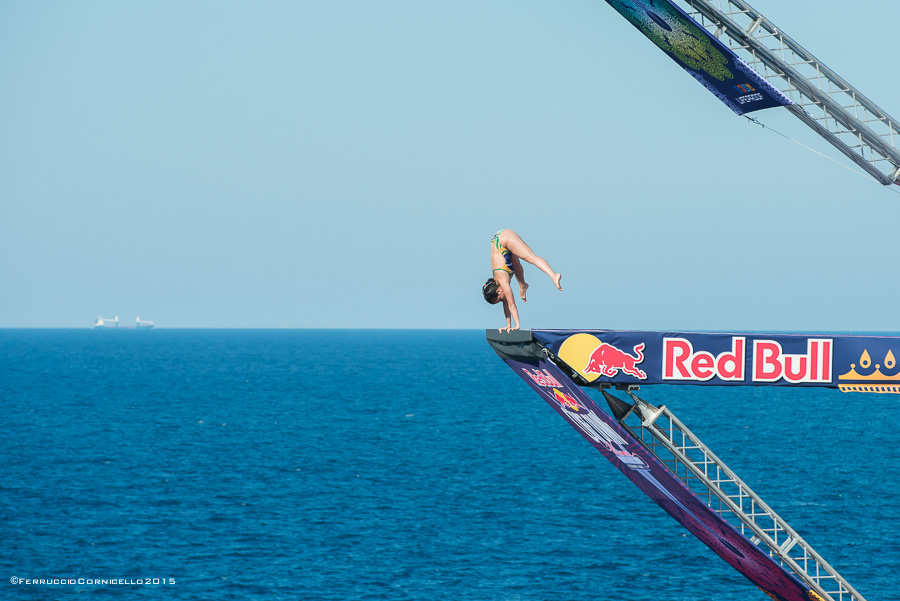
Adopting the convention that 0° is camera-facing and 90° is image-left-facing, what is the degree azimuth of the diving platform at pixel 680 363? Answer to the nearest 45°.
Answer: approximately 90°
